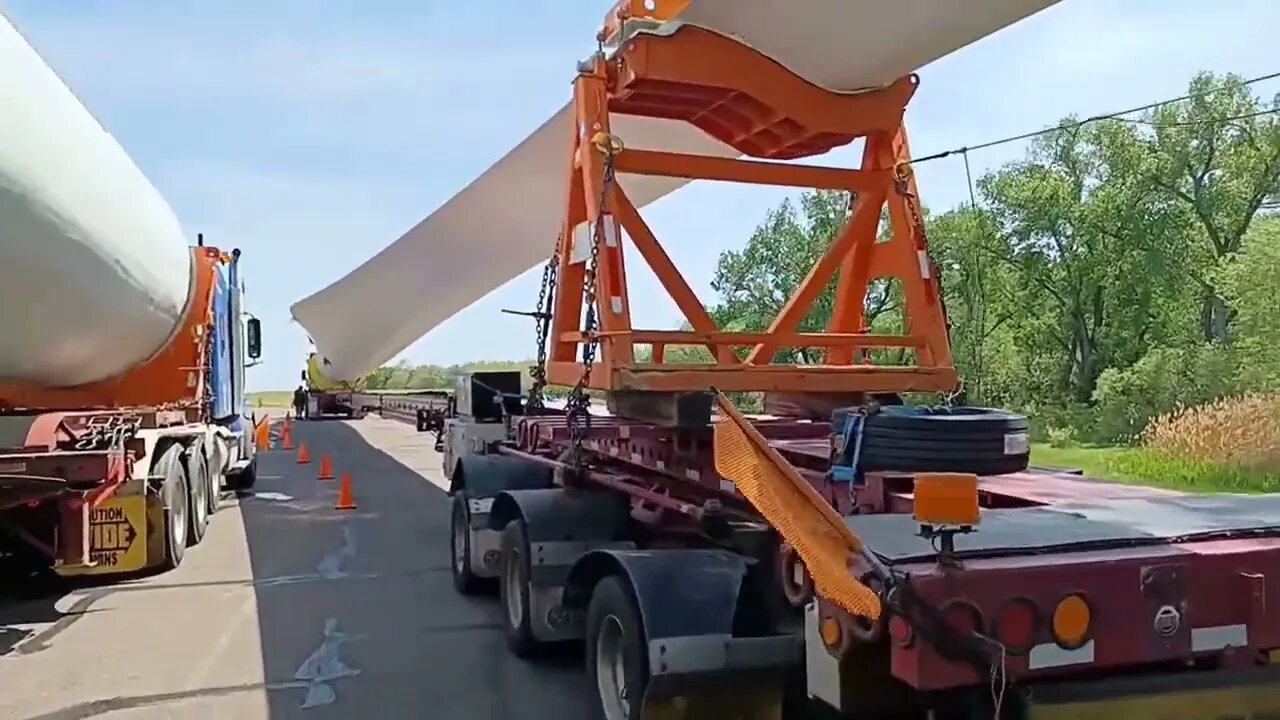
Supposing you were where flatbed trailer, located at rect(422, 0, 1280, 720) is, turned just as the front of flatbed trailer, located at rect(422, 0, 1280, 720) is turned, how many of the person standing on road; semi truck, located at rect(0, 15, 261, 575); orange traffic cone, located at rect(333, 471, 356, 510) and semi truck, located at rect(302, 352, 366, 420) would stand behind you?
0

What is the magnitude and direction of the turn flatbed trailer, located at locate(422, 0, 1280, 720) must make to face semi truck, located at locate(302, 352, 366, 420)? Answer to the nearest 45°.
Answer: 0° — it already faces it

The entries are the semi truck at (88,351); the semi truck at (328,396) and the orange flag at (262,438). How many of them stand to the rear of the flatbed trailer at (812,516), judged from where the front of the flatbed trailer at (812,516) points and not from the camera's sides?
0

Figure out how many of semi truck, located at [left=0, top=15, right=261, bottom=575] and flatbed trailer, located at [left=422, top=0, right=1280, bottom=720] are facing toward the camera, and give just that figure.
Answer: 0

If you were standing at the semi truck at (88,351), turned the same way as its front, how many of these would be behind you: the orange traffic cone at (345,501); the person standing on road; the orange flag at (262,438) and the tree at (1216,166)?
0

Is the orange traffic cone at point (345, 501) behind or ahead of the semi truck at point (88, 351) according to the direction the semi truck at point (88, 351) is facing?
ahead

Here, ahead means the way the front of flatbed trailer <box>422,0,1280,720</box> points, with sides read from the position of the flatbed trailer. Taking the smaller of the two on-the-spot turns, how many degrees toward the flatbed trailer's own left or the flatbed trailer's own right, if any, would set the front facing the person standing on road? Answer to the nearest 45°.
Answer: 0° — it already faces them

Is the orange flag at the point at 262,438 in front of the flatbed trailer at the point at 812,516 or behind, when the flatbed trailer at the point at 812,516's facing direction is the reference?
in front

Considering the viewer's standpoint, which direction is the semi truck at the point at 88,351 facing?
facing away from the viewer and to the right of the viewer

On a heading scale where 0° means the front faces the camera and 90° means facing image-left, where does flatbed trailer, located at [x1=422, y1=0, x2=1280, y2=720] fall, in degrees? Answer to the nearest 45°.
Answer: approximately 135°
